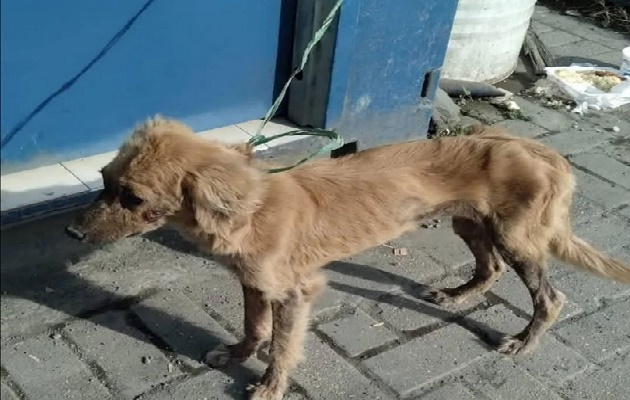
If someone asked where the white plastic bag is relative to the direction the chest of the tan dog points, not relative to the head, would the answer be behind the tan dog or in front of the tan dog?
behind

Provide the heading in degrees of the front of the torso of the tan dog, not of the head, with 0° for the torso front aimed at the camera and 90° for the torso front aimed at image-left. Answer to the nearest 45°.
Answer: approximately 45°

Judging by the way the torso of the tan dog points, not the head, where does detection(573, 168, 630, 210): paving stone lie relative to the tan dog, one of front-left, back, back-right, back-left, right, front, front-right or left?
back

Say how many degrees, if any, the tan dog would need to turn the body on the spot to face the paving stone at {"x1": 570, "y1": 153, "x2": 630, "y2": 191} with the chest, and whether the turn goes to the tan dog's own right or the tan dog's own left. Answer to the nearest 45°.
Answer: approximately 180°

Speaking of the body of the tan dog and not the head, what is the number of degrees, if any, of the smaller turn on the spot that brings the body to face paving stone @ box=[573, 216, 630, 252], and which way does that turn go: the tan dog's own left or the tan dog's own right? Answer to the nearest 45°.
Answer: approximately 180°

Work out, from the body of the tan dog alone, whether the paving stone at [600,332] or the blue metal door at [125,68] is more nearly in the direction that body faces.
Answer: the blue metal door

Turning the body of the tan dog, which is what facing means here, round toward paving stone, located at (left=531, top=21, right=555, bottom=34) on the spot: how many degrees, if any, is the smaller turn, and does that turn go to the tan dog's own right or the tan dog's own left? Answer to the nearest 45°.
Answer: approximately 135° to the tan dog's own right

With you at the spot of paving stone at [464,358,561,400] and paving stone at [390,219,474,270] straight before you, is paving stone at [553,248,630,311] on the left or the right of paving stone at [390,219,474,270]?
right

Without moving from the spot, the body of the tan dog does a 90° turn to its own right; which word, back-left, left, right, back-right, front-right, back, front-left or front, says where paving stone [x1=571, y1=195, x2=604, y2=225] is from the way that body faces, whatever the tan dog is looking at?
right

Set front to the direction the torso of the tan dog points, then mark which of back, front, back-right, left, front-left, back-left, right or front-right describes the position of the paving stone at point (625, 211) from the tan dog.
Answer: back

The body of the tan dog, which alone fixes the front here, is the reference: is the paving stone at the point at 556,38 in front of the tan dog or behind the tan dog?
behind
